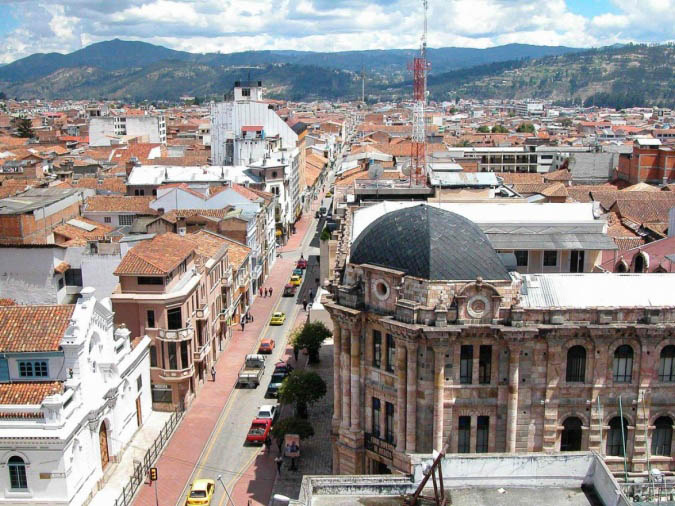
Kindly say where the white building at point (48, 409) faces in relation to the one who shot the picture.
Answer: facing the viewer and to the right of the viewer

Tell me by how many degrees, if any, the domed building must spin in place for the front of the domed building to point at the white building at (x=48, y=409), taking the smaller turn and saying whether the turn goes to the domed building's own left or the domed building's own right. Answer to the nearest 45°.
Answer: approximately 45° to the domed building's own right

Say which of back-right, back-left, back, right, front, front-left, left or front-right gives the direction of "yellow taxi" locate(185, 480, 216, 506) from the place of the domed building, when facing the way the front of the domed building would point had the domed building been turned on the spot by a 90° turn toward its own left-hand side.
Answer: back-right

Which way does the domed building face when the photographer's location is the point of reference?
facing the viewer and to the left of the viewer

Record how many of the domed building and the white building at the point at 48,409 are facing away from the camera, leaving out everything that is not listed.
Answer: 0

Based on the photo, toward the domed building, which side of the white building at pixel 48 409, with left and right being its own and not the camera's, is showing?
front
